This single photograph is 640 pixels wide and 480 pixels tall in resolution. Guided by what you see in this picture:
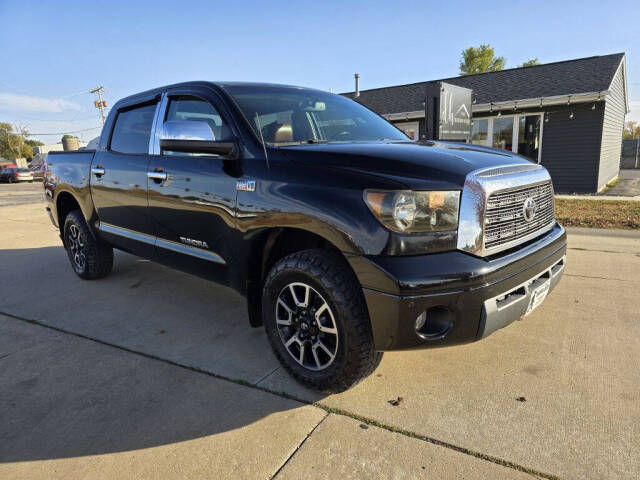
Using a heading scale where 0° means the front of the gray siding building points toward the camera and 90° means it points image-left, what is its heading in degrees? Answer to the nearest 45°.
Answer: approximately 45°

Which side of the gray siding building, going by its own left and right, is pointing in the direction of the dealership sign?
front

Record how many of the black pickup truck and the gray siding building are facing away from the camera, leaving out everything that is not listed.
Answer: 0

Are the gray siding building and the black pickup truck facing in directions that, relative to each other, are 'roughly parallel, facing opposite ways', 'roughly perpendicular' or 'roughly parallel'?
roughly perpendicular

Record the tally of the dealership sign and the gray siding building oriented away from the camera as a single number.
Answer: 0

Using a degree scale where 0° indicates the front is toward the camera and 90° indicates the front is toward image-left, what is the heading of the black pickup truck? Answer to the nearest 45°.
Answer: approximately 315°

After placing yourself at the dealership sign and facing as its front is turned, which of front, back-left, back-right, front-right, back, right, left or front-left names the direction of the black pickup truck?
front-right

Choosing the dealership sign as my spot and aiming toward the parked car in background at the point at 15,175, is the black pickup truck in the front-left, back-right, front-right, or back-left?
back-left

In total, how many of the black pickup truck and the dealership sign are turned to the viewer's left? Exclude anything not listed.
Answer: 0

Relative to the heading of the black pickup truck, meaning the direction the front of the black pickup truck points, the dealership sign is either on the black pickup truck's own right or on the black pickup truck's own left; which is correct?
on the black pickup truck's own left

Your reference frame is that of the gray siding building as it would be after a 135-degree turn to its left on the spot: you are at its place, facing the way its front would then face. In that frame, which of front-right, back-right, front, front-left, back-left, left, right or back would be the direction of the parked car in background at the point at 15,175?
back

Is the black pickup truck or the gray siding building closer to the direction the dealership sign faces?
the black pickup truck

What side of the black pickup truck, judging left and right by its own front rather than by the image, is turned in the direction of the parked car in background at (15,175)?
back

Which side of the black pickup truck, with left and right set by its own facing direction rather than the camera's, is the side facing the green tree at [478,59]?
left
